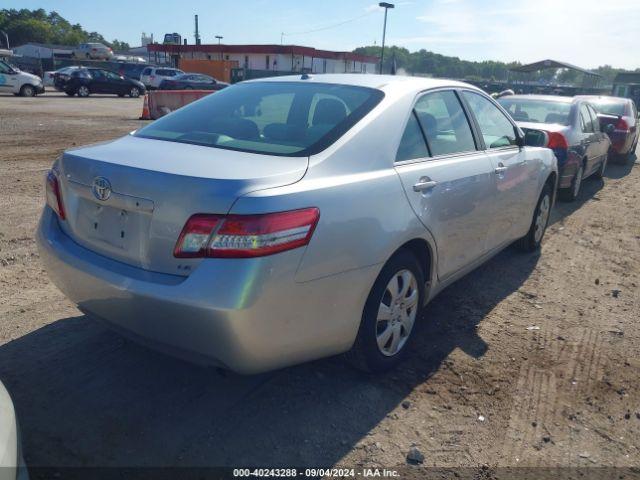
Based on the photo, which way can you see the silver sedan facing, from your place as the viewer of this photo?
facing away from the viewer and to the right of the viewer

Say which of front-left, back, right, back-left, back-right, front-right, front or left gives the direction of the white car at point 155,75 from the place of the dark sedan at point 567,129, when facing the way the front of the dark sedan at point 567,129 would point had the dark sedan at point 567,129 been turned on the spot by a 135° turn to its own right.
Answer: back-right

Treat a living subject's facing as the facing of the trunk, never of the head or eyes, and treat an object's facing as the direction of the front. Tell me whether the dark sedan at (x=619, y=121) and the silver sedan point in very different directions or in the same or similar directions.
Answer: same or similar directions

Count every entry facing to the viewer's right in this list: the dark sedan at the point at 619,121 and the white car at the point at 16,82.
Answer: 1

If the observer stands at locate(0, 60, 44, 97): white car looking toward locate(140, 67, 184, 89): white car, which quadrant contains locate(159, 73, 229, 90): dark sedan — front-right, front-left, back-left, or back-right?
front-right

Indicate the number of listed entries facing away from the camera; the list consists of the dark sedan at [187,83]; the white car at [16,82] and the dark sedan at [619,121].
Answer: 1

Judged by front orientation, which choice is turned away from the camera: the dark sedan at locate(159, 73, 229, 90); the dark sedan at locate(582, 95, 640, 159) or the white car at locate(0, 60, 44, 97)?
the dark sedan at locate(582, 95, 640, 159)

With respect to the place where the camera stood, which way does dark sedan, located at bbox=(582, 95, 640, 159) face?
facing away from the viewer

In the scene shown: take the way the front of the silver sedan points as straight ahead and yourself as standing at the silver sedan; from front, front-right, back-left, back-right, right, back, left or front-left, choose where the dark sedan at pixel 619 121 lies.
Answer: front

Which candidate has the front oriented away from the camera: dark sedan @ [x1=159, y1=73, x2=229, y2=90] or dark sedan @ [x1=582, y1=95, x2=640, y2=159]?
dark sedan @ [x1=582, y1=95, x2=640, y2=159]

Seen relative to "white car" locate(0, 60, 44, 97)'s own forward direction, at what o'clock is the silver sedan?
The silver sedan is roughly at 3 o'clock from the white car.

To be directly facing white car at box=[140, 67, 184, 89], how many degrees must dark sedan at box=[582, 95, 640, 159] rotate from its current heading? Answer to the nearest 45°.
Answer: approximately 45° to its left
